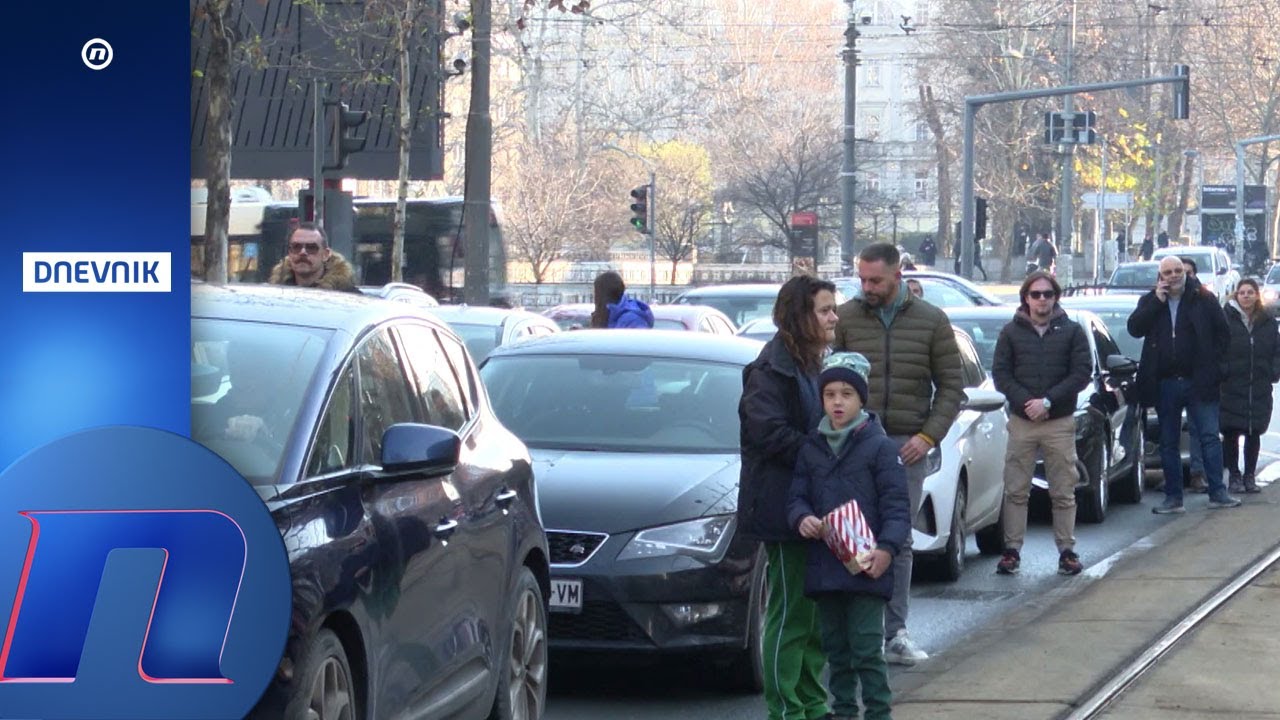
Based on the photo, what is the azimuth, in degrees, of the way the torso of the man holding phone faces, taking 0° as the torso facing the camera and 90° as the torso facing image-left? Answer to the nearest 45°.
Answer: approximately 0°

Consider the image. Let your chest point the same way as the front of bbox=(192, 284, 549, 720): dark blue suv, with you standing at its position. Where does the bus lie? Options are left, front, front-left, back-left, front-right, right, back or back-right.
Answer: back-right

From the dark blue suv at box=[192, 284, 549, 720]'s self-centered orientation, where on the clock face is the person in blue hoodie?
The person in blue hoodie is roughly at 5 o'clock from the dark blue suv.

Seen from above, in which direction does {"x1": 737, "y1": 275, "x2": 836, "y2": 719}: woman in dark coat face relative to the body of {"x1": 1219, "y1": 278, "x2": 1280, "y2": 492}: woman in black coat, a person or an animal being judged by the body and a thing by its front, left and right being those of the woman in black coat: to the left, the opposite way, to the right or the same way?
to the left

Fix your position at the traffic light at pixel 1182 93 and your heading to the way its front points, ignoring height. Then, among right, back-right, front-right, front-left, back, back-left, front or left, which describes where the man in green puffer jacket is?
back

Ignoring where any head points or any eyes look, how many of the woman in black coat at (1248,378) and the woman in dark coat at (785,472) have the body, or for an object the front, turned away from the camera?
0

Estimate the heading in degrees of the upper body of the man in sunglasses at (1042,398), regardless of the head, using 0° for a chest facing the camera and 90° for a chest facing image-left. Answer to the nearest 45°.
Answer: approximately 0°

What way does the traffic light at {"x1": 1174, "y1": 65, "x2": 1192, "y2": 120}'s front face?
away from the camera

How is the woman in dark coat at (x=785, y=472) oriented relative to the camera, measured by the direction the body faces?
to the viewer's right
